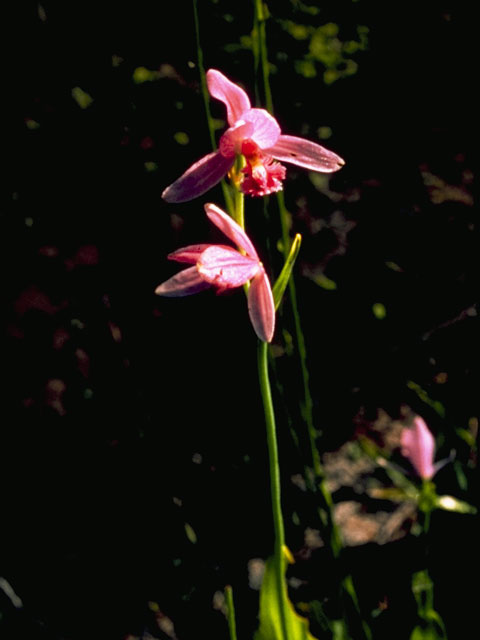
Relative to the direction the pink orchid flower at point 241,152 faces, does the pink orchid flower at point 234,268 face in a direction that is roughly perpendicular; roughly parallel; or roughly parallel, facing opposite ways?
roughly perpendicular

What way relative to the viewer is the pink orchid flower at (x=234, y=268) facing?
to the viewer's left

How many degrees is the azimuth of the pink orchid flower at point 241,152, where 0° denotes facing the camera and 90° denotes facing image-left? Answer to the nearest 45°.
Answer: approximately 0°

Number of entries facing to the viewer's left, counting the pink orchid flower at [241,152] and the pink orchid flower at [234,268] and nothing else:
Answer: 1
